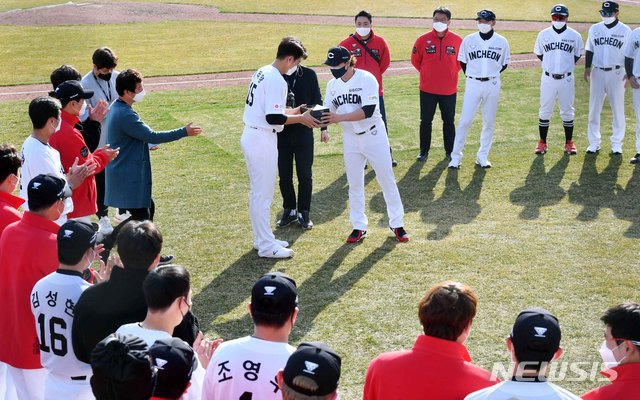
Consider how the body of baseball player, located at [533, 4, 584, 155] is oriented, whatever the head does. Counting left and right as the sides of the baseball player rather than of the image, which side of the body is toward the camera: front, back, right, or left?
front

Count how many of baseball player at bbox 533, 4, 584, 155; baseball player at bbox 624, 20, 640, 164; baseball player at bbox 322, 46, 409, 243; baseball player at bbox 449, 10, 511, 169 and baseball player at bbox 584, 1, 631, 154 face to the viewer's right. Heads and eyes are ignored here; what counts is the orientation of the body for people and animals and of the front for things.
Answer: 0

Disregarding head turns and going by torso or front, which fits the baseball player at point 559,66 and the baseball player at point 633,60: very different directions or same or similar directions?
same or similar directions

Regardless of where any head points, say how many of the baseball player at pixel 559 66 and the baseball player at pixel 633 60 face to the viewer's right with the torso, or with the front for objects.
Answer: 0

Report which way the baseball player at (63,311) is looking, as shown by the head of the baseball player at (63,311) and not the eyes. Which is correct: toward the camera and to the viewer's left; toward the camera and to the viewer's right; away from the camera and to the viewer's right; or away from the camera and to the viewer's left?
away from the camera and to the viewer's right

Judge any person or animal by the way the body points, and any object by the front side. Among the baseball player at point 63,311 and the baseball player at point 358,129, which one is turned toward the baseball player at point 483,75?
the baseball player at point 63,311

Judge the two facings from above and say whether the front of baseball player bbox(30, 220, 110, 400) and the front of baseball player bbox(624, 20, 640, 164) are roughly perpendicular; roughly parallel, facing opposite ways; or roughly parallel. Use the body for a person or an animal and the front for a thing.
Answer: roughly parallel, facing opposite ways

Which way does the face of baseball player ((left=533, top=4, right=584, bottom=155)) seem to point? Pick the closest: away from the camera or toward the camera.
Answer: toward the camera

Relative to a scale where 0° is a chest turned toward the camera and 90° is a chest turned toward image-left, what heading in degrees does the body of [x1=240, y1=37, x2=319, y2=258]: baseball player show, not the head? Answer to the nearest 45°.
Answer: approximately 270°

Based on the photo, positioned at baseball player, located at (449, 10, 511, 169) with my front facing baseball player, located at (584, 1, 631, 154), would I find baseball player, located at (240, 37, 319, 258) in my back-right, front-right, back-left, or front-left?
back-right

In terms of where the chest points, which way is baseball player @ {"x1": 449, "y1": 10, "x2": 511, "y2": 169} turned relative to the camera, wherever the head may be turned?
toward the camera

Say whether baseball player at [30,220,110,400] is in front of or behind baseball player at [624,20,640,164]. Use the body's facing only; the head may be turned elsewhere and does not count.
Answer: in front

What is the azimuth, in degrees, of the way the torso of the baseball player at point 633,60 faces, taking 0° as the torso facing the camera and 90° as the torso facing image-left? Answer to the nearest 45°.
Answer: approximately 0°

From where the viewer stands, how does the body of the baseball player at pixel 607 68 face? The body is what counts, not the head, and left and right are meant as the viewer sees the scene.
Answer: facing the viewer

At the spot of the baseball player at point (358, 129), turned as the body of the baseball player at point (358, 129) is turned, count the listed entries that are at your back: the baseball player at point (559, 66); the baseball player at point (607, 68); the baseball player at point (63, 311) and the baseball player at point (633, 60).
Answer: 3

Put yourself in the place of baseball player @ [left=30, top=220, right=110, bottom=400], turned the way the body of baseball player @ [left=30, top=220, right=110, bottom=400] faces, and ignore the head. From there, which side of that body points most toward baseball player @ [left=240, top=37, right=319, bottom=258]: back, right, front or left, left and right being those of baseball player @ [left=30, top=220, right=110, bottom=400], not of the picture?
front

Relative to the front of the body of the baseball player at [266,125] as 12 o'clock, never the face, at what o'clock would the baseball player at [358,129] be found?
the baseball player at [358,129] is roughly at 11 o'clock from the baseball player at [266,125].

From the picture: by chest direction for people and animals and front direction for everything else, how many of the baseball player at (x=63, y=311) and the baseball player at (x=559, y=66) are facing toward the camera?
1
